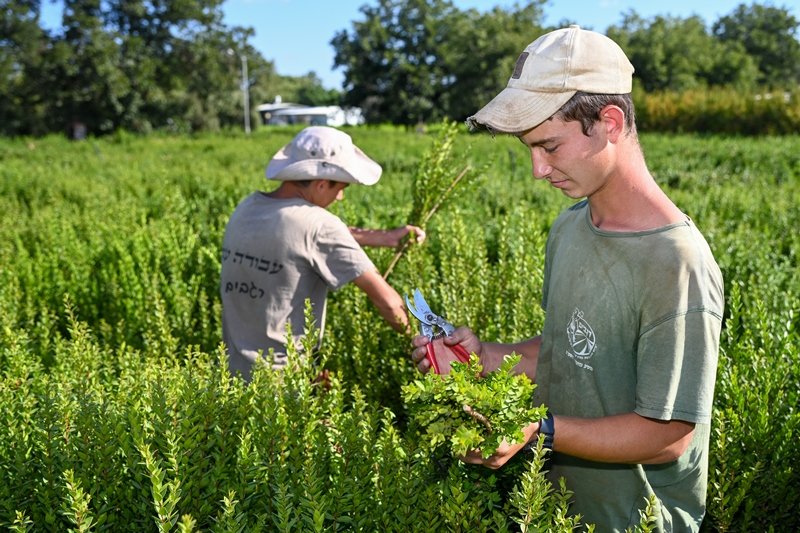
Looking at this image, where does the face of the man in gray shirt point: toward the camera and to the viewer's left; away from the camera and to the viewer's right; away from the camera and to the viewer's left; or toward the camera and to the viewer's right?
away from the camera and to the viewer's right

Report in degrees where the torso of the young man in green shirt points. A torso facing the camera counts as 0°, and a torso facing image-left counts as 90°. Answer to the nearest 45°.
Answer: approximately 45°

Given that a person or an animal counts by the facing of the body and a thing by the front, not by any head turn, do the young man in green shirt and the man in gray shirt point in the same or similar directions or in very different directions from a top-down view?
very different directions

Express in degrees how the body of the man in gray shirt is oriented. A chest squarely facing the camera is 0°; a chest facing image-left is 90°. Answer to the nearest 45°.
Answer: approximately 225°

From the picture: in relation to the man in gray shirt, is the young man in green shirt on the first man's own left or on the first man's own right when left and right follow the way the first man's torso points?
on the first man's own right

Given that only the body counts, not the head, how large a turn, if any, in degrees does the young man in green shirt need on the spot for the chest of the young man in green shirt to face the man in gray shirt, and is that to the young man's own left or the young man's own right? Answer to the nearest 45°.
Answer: approximately 90° to the young man's own right
